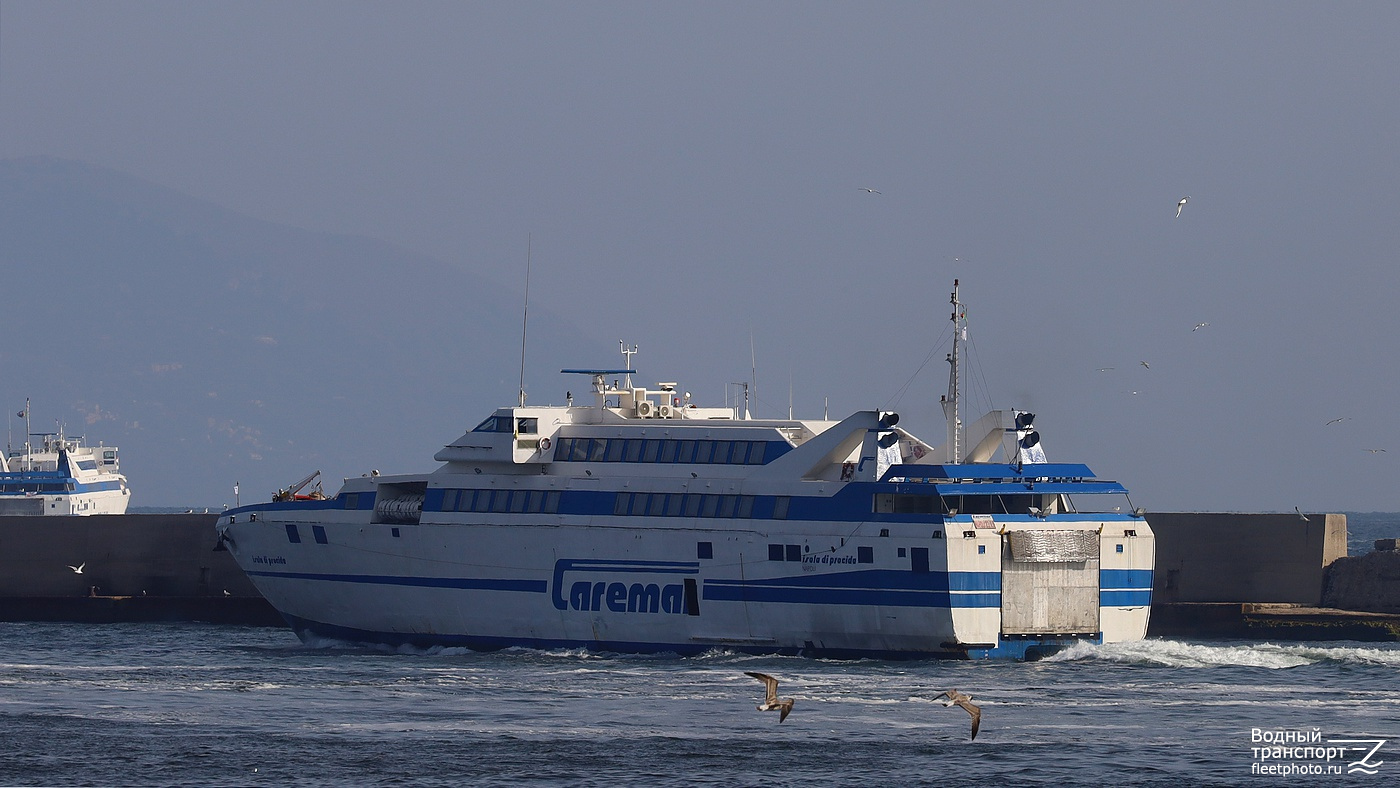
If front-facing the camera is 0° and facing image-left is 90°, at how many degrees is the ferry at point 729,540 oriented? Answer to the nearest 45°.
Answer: approximately 135°
